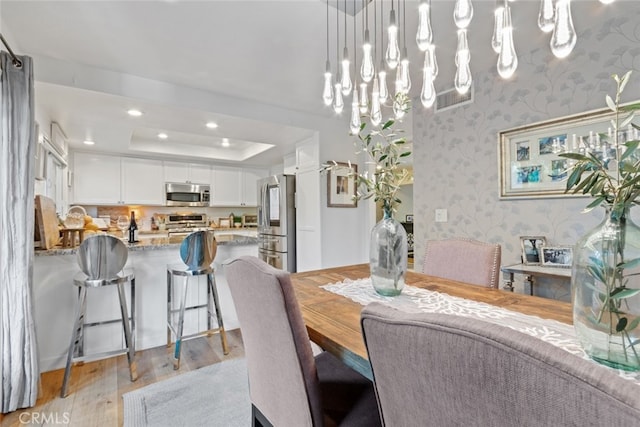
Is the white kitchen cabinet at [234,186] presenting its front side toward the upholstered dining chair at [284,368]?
yes

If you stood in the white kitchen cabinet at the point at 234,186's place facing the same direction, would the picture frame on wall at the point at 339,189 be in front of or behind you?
in front

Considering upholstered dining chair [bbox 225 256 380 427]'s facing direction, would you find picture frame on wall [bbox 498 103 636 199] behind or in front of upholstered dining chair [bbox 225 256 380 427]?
in front

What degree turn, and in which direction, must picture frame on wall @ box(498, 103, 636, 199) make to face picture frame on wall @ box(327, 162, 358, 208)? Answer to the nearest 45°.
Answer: approximately 45° to its right

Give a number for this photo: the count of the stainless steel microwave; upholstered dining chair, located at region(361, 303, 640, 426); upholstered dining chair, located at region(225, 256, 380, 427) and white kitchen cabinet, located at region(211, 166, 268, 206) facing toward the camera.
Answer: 2

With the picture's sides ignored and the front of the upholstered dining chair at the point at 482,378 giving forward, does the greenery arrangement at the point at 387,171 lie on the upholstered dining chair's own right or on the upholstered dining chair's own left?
on the upholstered dining chair's own left

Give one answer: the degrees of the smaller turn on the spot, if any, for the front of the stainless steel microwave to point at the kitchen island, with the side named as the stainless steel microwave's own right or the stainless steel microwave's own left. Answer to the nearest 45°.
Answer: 0° — it already faces it

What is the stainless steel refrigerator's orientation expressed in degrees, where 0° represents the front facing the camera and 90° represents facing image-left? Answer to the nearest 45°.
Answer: approximately 45°
